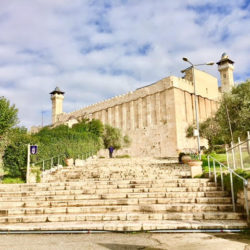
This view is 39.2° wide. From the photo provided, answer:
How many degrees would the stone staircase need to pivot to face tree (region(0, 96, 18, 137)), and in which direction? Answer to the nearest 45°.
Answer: approximately 135° to its right

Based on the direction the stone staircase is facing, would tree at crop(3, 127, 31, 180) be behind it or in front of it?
behind

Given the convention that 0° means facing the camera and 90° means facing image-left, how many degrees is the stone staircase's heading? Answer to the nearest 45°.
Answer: approximately 0°

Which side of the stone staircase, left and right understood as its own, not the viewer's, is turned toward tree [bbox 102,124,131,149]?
back

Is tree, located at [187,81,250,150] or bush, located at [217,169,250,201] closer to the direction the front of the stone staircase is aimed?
the bush

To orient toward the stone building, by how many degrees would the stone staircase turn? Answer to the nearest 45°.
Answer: approximately 180°
